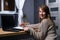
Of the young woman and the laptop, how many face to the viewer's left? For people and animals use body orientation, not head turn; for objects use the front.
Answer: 1

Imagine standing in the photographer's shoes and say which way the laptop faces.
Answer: facing away from the viewer and to the right of the viewer

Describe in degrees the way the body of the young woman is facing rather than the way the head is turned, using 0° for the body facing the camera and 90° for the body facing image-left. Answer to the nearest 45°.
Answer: approximately 90°

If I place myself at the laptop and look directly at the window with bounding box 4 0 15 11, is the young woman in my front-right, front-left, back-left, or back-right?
back-right

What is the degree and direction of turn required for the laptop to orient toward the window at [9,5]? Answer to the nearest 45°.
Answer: approximately 45° to its left

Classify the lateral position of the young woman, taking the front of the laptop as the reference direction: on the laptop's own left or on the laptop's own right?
on the laptop's own right
